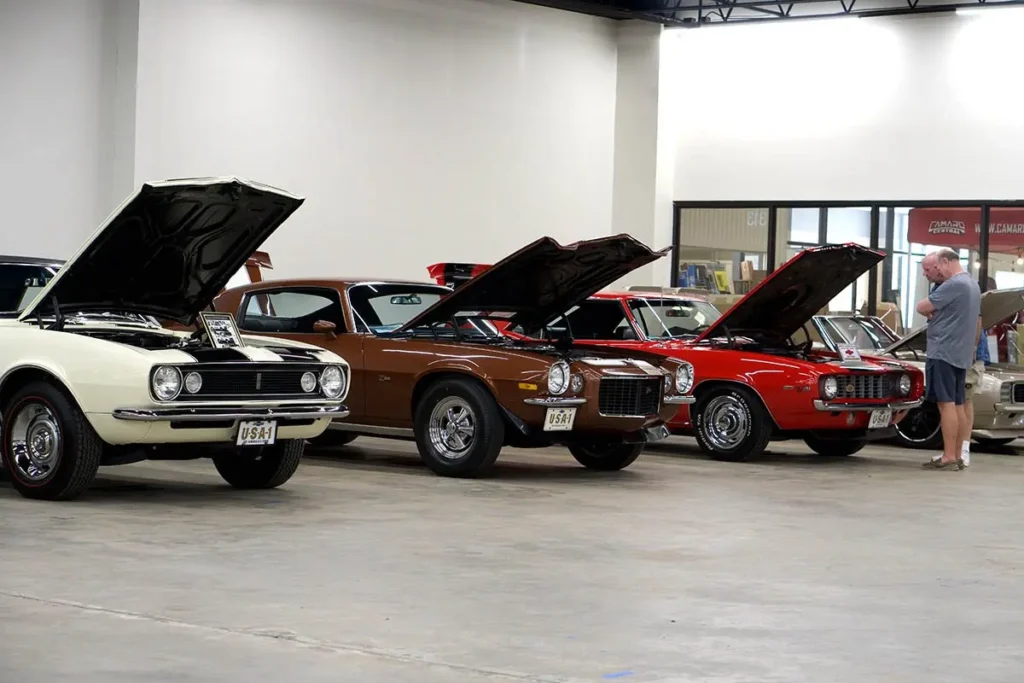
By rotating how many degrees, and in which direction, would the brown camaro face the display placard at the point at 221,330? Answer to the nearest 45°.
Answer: approximately 90° to its right

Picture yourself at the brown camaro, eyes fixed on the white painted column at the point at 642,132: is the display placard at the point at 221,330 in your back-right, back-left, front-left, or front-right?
back-left

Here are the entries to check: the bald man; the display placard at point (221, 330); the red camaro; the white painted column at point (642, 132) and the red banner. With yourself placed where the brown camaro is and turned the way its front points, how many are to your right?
1

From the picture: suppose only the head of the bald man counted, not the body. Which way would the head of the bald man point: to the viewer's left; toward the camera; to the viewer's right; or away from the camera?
to the viewer's left

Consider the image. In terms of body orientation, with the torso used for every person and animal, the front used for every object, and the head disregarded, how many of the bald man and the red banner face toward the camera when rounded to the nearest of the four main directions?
1

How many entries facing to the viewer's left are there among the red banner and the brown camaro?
0

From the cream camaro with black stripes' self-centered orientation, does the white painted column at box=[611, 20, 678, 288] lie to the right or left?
on its left

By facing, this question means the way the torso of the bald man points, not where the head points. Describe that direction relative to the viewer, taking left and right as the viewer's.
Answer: facing to the left of the viewer

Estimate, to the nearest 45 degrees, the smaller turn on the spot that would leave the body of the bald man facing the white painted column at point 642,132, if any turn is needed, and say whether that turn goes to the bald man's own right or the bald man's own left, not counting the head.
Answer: approximately 45° to the bald man's own right

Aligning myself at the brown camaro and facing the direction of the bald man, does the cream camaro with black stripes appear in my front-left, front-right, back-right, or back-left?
back-right

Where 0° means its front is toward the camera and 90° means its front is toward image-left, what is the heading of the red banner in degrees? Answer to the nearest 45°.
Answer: approximately 0°

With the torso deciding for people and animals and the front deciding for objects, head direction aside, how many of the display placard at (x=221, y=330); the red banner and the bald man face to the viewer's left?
1

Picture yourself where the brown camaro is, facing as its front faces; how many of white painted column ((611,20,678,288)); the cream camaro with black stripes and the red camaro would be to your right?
1

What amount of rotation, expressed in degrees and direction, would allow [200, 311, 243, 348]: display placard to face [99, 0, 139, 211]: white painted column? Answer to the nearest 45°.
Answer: approximately 135° to its left

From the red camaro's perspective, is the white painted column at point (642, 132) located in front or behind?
behind
